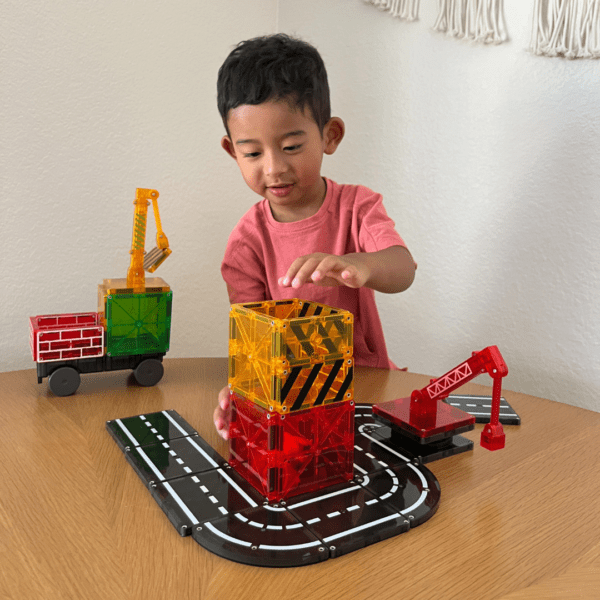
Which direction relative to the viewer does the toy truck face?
to the viewer's right
